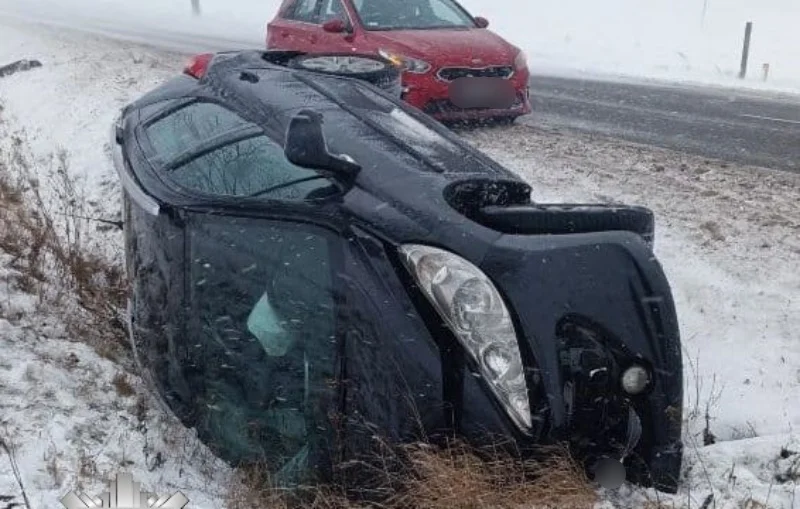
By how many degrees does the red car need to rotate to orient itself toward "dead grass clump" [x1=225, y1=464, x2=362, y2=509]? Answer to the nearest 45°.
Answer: approximately 45° to its right

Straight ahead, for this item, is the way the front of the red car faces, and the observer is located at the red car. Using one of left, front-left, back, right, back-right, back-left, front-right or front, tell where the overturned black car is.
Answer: front-right

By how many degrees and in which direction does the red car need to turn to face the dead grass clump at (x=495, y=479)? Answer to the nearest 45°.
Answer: approximately 45° to its right

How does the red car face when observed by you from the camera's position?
facing the viewer and to the right of the viewer
